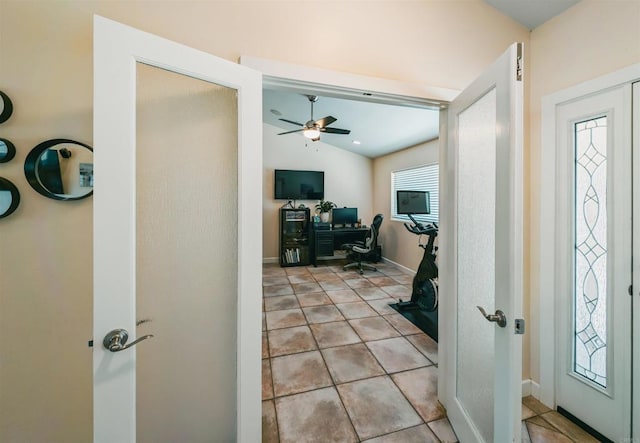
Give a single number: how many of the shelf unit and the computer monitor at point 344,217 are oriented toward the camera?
2

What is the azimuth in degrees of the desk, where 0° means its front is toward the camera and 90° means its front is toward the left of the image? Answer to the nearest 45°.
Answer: approximately 0°

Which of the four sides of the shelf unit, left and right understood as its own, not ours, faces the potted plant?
left

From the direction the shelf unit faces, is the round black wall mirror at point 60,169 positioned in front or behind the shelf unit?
in front

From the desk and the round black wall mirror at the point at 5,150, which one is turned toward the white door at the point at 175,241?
the desk

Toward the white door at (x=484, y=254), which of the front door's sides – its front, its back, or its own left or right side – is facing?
front

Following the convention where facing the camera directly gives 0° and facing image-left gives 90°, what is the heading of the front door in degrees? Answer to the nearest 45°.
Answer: approximately 45°

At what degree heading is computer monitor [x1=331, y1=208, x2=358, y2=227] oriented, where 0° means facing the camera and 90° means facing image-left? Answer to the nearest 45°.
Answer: approximately 0°
